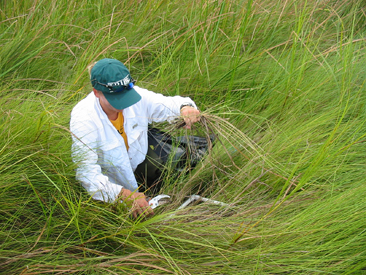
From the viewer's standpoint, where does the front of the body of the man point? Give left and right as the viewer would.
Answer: facing the viewer and to the right of the viewer

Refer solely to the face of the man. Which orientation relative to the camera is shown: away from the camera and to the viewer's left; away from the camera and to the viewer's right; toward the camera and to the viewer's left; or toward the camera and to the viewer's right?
toward the camera and to the viewer's right
